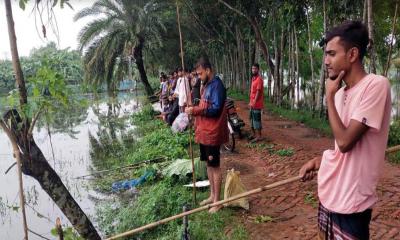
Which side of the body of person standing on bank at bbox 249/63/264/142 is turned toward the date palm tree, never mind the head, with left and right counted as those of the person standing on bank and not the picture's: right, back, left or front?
right

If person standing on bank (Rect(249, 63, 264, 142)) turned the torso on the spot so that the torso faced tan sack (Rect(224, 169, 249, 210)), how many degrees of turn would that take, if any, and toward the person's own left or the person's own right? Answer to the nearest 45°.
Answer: approximately 45° to the person's own left

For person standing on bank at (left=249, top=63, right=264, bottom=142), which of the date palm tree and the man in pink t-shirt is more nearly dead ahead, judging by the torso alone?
the man in pink t-shirt

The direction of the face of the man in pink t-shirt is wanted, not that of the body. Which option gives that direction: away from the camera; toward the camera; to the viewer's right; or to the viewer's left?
to the viewer's left

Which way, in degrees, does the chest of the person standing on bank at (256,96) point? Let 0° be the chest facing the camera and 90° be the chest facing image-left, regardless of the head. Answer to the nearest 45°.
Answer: approximately 45°

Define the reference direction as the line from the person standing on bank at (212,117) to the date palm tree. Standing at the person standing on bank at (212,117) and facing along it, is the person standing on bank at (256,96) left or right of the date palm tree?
right

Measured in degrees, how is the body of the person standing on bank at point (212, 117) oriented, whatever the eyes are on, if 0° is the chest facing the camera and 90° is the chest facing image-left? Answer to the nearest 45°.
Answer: approximately 90°

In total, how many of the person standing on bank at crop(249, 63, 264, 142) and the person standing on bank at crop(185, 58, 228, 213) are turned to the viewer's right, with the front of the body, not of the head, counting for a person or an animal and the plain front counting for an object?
0

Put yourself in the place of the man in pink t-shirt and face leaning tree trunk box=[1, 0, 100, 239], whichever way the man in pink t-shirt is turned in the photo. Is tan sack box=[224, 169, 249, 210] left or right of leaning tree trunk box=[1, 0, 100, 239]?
right

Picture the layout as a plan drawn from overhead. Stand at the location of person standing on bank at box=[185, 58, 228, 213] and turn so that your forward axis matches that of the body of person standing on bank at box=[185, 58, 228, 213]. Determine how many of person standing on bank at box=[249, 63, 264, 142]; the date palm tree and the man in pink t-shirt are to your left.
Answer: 1
